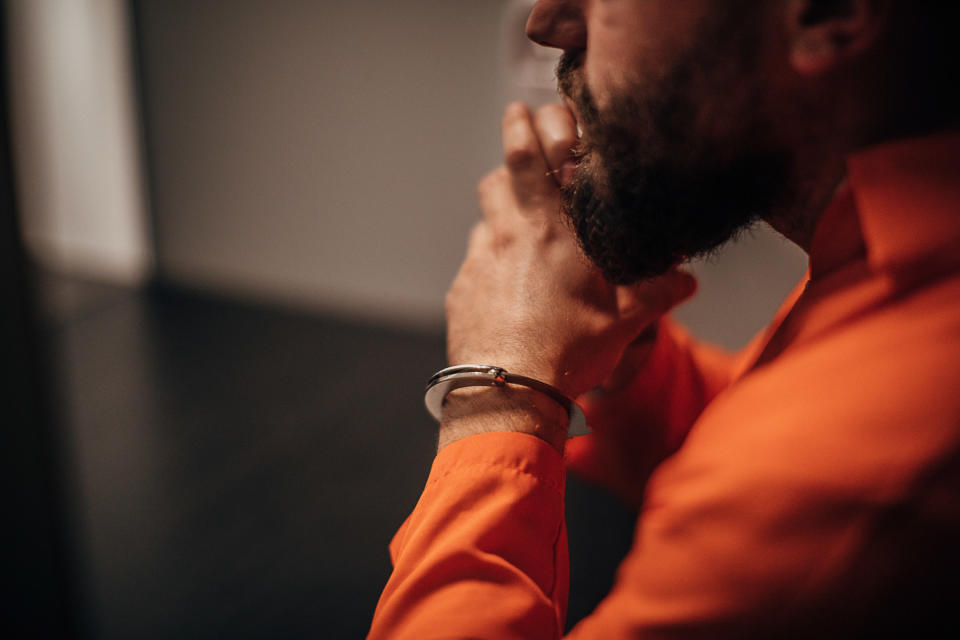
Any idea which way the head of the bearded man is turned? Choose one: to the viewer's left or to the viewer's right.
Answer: to the viewer's left

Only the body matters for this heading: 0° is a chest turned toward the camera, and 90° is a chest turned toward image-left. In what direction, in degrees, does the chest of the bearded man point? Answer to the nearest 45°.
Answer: approximately 90°
